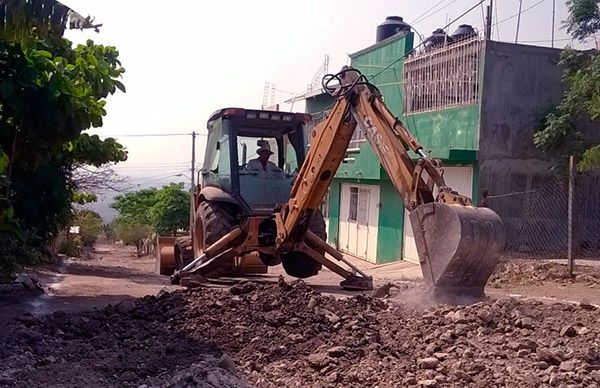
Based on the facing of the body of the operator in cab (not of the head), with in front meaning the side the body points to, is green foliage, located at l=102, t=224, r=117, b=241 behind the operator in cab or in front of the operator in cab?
behind

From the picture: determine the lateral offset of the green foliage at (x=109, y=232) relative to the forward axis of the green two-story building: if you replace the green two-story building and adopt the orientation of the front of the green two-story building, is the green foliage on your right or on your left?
on your right

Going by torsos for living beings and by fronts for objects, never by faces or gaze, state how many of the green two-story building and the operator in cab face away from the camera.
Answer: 0

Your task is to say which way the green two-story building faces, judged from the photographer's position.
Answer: facing the viewer and to the left of the viewer

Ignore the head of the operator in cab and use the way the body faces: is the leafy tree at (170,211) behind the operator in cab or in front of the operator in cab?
behind

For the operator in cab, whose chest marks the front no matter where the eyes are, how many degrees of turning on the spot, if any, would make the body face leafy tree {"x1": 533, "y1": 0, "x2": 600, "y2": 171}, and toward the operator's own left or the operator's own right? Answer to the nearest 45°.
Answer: approximately 135° to the operator's own left

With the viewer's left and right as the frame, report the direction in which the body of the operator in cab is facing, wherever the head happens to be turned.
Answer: facing the viewer
